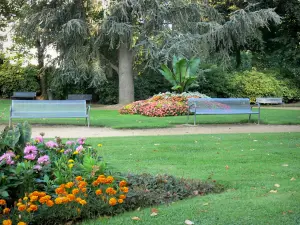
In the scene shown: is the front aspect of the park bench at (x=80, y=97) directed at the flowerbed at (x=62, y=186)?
yes

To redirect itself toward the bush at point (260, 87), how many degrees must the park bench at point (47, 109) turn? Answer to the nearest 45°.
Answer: approximately 135° to its left

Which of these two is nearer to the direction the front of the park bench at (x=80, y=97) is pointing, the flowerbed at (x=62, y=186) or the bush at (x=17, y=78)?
the flowerbed

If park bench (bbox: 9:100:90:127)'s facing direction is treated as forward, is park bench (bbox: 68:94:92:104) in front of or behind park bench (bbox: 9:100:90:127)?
behind

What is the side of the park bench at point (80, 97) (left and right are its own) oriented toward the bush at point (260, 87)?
left

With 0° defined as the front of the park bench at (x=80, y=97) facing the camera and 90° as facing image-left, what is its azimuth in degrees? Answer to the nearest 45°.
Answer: approximately 0°

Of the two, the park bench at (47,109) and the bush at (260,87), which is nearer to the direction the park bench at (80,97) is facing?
the park bench

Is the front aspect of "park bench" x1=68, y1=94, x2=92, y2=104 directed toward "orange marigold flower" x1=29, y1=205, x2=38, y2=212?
yes

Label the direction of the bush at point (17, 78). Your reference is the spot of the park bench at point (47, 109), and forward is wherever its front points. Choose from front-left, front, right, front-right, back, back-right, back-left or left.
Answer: back

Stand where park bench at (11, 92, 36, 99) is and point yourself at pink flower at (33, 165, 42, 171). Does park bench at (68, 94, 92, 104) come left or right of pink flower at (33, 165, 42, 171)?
left

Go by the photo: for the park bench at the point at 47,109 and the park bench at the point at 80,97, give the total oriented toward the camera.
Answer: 2
